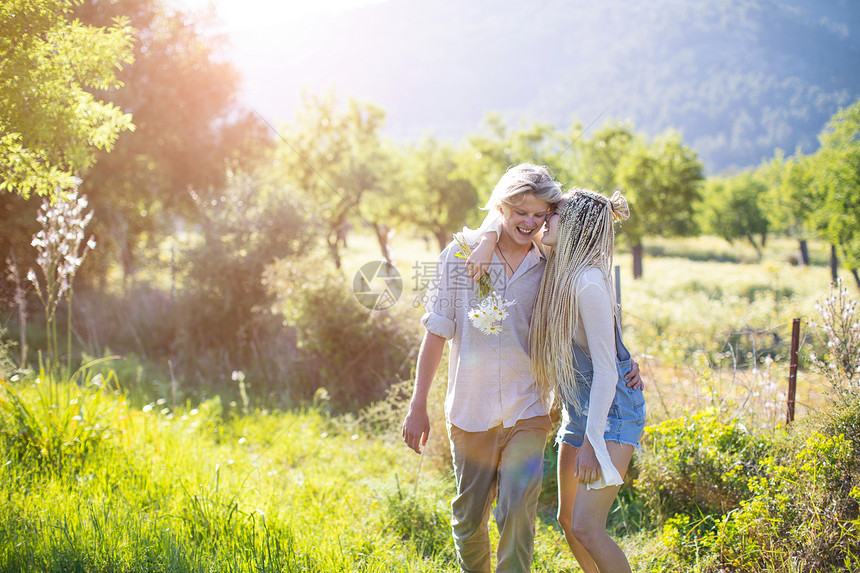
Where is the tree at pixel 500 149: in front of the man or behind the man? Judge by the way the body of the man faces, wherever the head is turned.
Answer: behind

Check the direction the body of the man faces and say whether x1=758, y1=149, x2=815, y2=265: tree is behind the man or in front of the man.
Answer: behind

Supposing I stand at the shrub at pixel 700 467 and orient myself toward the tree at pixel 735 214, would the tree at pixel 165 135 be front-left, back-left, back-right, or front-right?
front-left

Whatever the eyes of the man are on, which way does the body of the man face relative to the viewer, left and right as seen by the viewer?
facing the viewer

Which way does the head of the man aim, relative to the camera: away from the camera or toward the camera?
toward the camera

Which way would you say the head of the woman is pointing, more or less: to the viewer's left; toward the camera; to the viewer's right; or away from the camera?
to the viewer's left

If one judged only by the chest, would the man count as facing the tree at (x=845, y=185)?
no

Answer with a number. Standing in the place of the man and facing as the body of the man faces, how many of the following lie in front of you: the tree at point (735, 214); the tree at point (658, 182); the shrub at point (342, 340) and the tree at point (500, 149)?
0

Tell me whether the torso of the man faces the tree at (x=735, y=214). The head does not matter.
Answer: no

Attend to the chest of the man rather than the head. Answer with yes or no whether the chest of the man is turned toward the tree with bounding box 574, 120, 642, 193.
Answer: no
